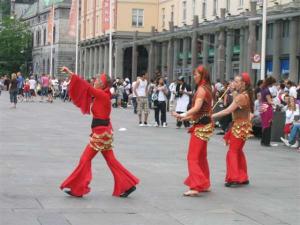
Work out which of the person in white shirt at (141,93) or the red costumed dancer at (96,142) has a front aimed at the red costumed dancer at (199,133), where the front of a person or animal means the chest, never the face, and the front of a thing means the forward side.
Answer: the person in white shirt

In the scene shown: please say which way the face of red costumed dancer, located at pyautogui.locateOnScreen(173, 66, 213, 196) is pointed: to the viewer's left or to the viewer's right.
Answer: to the viewer's left

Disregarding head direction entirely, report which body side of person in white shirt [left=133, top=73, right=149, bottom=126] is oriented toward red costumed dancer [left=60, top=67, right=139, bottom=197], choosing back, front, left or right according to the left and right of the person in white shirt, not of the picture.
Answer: front

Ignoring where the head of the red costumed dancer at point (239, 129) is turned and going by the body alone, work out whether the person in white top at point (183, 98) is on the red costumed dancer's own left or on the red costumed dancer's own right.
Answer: on the red costumed dancer's own right

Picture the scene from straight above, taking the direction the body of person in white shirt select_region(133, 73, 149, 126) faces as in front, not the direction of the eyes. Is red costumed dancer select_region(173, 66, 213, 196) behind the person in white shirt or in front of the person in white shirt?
in front
